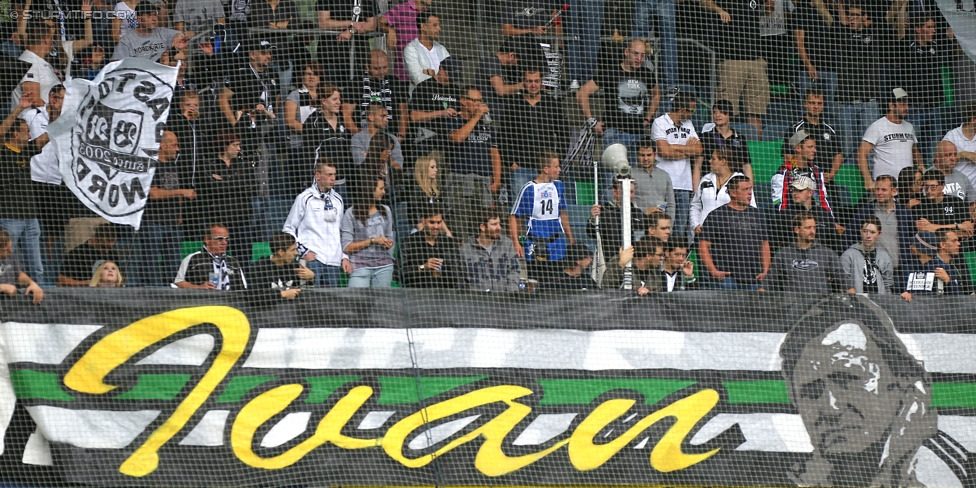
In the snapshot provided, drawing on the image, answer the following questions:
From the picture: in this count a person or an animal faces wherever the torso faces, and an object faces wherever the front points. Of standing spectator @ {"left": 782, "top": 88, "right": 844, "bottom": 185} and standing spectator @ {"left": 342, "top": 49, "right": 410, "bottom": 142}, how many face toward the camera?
2

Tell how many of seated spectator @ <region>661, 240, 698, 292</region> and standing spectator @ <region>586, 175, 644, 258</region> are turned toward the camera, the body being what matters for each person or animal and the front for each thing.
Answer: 2

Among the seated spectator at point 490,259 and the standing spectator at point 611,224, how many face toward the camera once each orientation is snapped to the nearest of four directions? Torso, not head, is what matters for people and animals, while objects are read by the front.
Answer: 2

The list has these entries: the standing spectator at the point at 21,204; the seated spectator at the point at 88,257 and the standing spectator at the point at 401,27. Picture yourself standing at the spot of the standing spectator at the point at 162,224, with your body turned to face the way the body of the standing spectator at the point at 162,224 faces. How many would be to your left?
1

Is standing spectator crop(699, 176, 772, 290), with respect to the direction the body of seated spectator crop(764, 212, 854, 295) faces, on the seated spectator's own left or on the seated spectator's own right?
on the seated spectator's own right

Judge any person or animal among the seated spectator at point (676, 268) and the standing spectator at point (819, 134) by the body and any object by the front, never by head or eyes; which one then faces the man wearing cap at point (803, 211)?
the standing spectator

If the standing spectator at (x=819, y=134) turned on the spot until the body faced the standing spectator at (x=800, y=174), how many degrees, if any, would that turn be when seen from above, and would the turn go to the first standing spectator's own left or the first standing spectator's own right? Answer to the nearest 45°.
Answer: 0° — they already face them

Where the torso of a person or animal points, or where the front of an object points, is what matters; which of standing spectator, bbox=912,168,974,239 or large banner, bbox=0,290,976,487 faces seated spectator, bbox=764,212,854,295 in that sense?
the standing spectator
